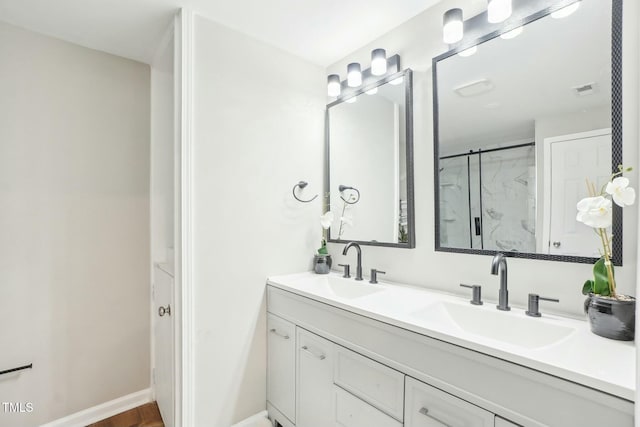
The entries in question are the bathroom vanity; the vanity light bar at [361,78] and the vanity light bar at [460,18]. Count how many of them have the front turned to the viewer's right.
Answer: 0

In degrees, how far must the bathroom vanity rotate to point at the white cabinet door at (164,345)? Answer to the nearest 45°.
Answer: approximately 45° to its right

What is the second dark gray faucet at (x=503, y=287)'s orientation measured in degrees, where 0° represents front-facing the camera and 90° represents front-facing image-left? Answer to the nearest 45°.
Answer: approximately 45°

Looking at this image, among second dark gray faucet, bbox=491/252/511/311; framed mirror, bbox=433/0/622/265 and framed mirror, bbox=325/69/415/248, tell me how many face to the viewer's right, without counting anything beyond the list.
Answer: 0

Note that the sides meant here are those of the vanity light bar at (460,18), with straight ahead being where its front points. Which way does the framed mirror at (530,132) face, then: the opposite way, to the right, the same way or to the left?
the same way

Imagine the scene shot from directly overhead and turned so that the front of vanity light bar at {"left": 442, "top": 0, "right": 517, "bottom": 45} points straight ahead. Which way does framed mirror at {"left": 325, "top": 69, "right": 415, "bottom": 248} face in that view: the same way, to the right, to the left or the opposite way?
the same way

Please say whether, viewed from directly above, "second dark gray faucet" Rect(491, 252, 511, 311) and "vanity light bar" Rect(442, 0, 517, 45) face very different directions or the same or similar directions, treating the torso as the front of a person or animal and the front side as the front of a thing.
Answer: same or similar directions

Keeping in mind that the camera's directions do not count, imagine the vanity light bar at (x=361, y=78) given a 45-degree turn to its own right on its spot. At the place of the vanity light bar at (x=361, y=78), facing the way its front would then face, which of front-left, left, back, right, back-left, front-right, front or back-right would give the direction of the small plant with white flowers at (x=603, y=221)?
back-left

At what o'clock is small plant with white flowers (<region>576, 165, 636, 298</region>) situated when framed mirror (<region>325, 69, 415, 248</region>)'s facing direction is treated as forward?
The small plant with white flowers is roughly at 9 o'clock from the framed mirror.

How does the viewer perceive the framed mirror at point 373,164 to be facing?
facing the viewer and to the left of the viewer

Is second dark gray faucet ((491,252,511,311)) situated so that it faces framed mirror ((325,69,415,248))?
no
